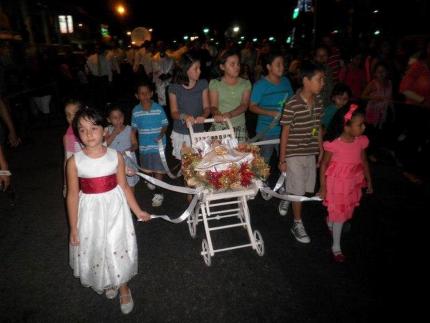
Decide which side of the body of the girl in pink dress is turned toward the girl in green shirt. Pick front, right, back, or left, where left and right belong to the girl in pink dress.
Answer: back

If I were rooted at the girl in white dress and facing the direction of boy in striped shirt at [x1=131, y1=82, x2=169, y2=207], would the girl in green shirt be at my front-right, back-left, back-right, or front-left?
front-right

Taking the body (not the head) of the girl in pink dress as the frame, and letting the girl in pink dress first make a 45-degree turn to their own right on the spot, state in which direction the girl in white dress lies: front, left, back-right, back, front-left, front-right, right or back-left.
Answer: front-right

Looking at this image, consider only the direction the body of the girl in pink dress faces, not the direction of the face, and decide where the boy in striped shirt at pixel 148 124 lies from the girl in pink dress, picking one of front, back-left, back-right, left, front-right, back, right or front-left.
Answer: back-right

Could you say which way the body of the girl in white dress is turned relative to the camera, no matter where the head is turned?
toward the camera

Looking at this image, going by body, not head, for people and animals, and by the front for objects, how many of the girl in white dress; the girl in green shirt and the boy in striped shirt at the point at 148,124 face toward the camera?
3

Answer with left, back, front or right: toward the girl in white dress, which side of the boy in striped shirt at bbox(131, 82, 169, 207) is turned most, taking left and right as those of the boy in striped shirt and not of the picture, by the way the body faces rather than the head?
front

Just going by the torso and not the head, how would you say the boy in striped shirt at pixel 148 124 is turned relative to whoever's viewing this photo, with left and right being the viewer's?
facing the viewer

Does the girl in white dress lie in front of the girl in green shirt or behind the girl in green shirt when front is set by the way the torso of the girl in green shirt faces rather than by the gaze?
in front

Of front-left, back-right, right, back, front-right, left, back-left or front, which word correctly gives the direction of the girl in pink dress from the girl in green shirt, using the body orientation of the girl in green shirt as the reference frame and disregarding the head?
front-left

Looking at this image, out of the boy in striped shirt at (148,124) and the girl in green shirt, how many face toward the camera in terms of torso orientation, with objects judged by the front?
2

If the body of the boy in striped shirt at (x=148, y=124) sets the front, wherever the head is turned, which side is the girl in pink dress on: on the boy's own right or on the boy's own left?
on the boy's own left

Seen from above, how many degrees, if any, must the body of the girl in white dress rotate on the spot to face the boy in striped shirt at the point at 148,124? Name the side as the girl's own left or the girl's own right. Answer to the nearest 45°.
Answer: approximately 135° to the girl's own left

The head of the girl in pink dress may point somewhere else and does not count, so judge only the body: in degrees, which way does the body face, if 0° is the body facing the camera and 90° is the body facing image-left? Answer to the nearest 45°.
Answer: approximately 315°
